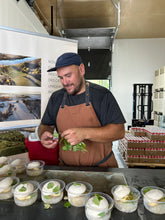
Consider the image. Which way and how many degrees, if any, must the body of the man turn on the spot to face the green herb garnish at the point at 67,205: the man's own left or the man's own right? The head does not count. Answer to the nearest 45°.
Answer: approximately 45° to the man's own left

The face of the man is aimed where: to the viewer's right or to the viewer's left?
to the viewer's left

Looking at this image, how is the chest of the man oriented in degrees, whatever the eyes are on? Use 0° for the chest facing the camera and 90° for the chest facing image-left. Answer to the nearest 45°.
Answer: approximately 45°

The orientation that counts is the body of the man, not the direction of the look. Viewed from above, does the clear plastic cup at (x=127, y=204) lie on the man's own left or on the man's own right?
on the man's own left

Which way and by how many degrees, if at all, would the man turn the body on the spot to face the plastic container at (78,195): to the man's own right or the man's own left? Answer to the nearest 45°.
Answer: approximately 45° to the man's own left
